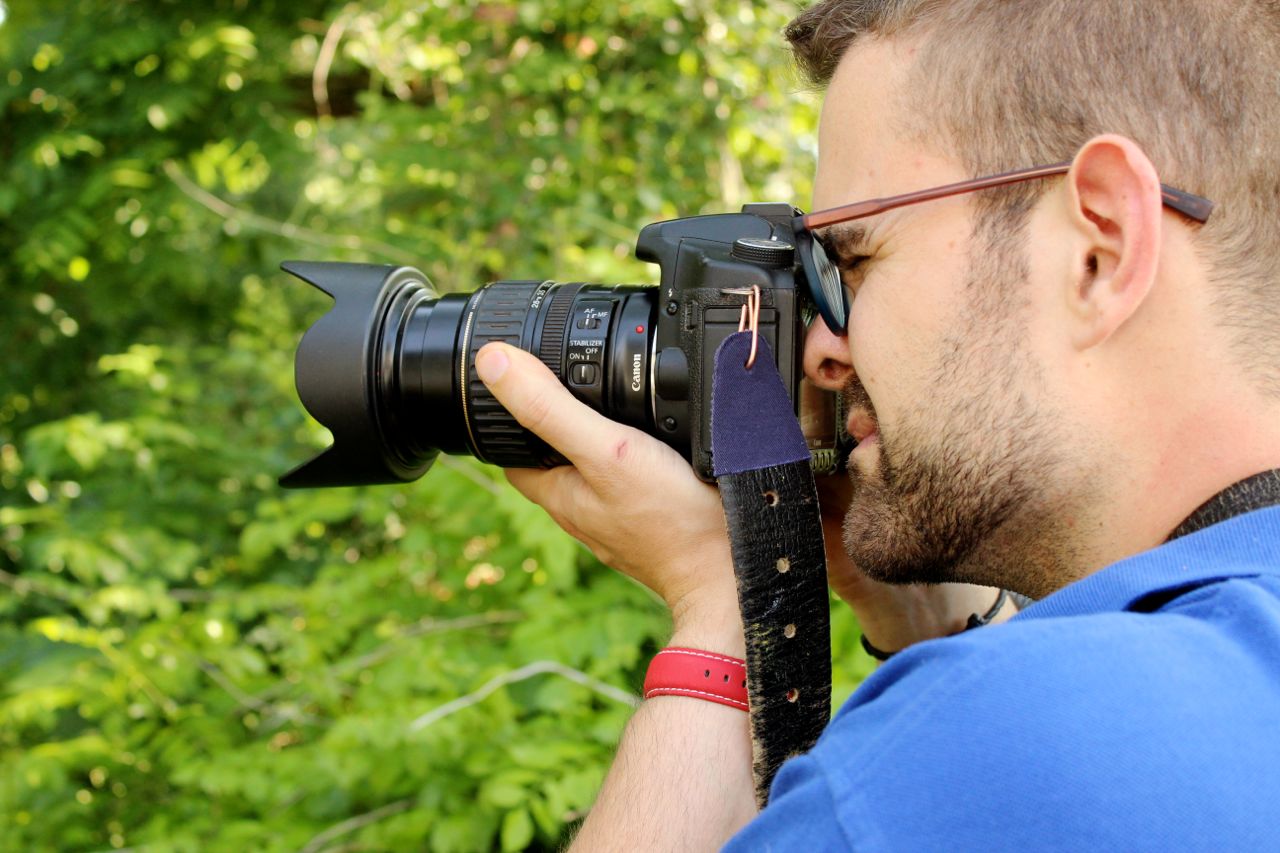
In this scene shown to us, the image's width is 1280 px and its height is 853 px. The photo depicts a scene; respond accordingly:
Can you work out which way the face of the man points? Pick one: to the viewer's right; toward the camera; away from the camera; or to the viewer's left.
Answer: to the viewer's left

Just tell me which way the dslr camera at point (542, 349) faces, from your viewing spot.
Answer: facing to the left of the viewer
